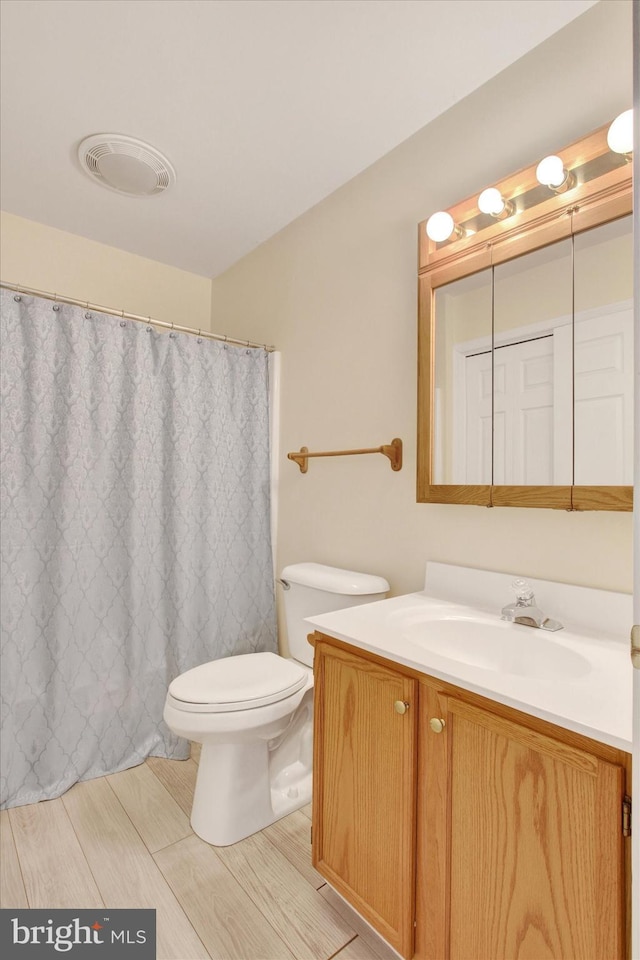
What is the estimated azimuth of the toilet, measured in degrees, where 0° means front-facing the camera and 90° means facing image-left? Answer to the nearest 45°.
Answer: approximately 45°

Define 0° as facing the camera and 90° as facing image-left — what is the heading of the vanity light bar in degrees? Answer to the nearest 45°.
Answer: approximately 45°
